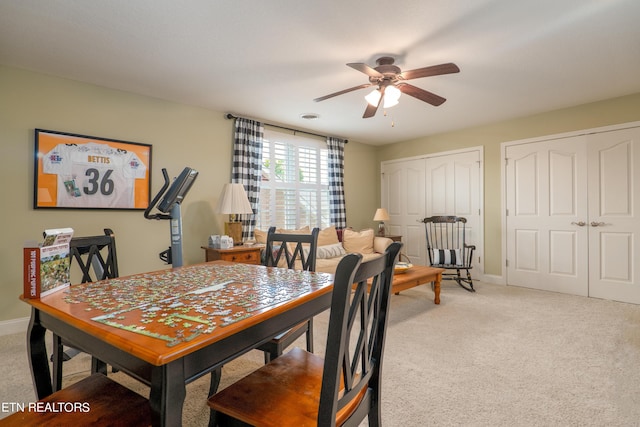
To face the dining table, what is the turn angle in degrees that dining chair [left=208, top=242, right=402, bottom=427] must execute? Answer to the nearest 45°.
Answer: approximately 45° to its left

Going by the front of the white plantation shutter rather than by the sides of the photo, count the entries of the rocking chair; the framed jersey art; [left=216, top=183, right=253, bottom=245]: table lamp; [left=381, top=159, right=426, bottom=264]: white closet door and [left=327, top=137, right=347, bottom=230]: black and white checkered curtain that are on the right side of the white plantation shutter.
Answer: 2

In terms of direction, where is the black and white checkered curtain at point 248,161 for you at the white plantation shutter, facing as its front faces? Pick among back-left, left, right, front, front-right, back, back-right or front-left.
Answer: right

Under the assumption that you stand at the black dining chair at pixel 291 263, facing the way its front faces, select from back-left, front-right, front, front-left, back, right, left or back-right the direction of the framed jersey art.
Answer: right

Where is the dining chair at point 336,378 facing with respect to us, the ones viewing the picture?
facing away from the viewer and to the left of the viewer

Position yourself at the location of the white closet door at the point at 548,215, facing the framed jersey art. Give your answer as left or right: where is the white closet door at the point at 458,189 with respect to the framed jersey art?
right

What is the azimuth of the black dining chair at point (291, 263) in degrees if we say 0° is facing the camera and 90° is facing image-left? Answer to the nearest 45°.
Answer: approximately 45°

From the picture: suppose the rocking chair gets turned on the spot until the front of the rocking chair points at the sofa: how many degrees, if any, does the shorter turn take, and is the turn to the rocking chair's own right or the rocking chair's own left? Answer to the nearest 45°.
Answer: approximately 90° to the rocking chair's own right

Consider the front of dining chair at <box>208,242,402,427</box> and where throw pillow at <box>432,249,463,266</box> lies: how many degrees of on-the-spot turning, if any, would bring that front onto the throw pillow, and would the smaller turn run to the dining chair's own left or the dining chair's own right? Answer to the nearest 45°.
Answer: approximately 90° to the dining chair's own right

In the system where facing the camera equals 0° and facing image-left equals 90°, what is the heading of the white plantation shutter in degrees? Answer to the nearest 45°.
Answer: approximately 315°
